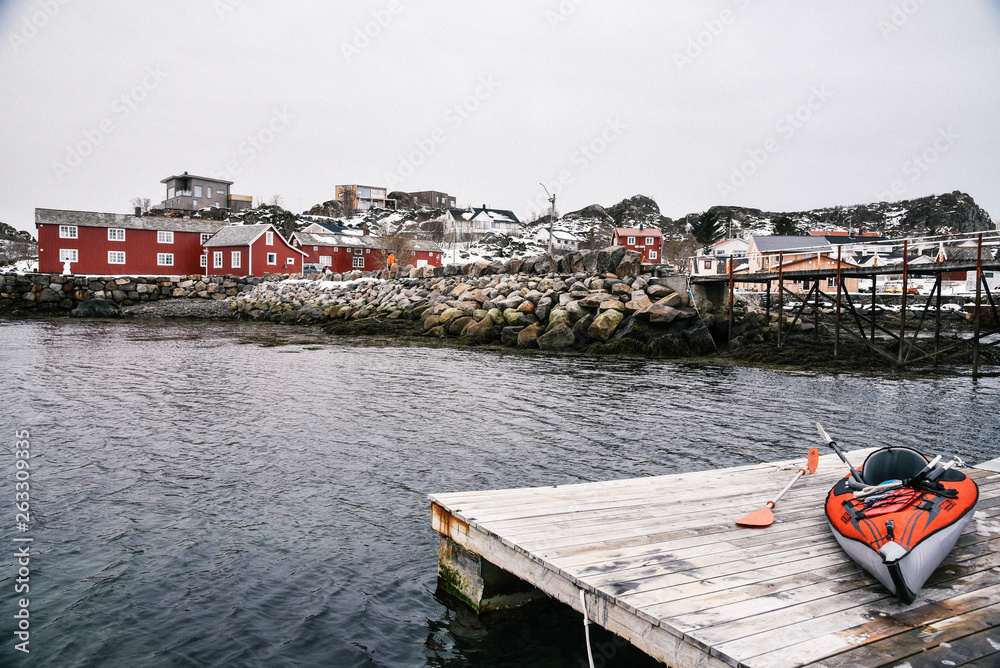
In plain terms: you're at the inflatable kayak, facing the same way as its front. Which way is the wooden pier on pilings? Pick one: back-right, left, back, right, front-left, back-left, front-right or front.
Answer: back

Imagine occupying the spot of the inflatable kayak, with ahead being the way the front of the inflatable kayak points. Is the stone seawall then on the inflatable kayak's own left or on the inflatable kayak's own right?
on the inflatable kayak's own right

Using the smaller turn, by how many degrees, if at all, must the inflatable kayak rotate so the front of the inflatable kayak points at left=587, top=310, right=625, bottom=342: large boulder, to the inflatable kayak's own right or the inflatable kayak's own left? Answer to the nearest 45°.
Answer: approximately 135° to the inflatable kayak's own right

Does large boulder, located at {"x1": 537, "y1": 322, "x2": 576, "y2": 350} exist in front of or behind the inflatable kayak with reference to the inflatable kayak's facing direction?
behind

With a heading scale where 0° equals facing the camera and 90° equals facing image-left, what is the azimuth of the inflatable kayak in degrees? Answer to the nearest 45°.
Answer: approximately 0°

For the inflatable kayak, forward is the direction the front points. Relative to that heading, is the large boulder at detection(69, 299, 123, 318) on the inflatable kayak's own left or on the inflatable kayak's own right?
on the inflatable kayak's own right

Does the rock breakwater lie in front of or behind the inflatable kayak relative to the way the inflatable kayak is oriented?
behind
